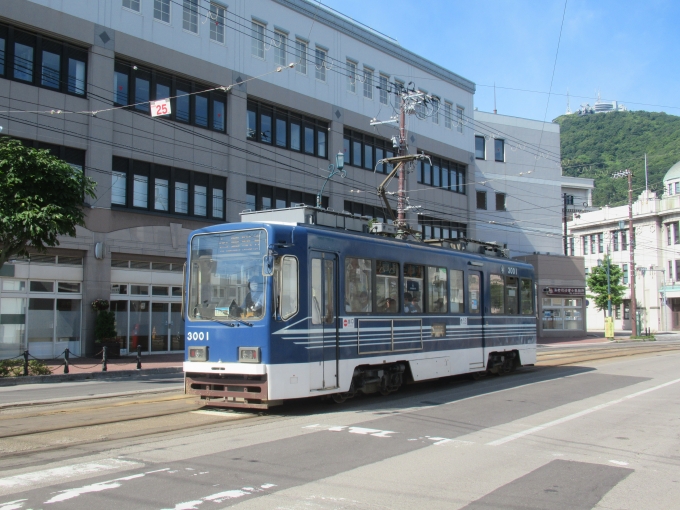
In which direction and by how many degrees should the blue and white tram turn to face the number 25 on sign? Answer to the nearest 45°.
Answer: approximately 90° to its right

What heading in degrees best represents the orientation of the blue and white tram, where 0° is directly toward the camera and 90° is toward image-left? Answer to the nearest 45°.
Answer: approximately 45°

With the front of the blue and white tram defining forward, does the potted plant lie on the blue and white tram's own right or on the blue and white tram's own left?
on the blue and white tram's own right

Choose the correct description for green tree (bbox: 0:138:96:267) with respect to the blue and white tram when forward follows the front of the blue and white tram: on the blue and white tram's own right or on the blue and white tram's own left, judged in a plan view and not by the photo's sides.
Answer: on the blue and white tram's own right
